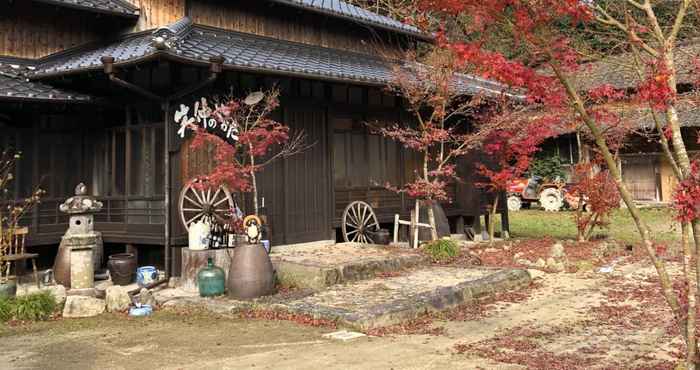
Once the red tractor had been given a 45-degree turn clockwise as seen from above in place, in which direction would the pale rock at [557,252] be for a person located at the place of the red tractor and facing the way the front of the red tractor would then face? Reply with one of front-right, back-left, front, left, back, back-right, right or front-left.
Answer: back-left

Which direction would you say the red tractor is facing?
to the viewer's left

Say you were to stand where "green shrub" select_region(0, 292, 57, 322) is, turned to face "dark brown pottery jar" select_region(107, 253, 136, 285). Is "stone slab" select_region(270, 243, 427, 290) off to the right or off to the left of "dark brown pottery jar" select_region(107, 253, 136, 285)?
right

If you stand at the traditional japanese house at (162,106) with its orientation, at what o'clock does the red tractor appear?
The red tractor is roughly at 9 o'clock from the traditional japanese house.

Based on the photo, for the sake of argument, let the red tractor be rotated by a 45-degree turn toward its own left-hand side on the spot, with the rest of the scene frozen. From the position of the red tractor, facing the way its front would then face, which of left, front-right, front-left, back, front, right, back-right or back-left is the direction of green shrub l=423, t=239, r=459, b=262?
front-left

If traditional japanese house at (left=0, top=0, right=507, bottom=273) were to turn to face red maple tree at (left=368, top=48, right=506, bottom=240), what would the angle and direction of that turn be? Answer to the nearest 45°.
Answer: approximately 45° to its left

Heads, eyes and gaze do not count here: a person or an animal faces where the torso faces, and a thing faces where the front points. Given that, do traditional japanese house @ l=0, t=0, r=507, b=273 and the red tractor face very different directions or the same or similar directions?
very different directions

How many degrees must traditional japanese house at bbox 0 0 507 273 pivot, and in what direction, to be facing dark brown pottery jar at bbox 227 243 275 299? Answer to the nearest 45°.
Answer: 0° — it already faces it

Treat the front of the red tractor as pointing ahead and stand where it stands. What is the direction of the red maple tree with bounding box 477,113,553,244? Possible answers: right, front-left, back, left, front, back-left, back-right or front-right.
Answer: left

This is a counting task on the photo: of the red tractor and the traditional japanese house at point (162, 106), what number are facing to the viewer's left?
1

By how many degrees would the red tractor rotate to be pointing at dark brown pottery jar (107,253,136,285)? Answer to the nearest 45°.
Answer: approximately 90° to its left

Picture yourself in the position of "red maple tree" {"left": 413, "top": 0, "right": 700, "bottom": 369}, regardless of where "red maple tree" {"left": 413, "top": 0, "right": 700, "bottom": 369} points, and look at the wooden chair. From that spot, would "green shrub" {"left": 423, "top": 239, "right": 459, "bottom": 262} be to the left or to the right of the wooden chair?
right

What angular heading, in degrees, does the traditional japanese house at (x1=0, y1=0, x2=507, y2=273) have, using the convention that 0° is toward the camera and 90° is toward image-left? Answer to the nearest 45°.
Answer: approximately 315°
